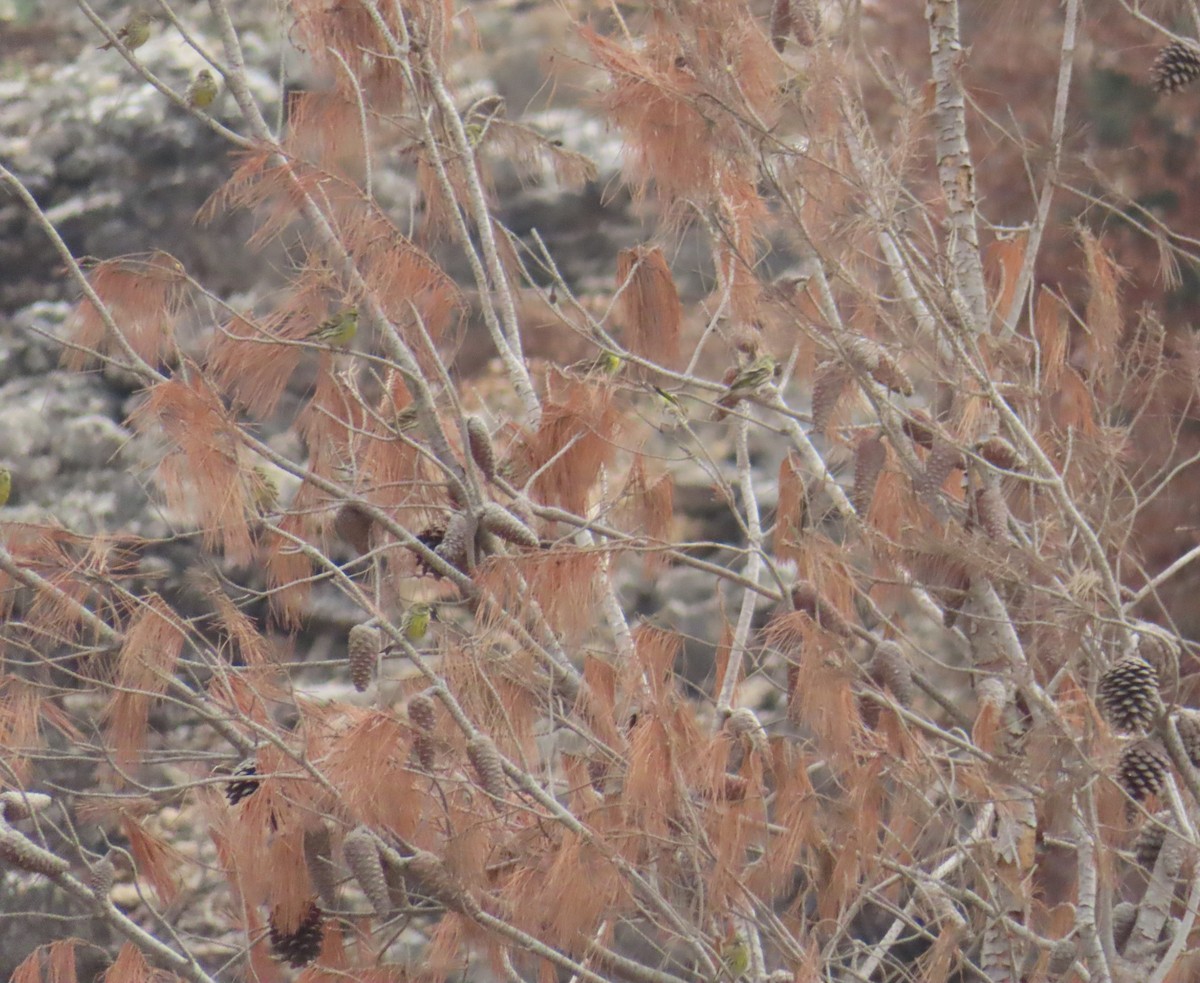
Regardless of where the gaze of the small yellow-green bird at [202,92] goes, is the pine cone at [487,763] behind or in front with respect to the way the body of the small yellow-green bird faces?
in front

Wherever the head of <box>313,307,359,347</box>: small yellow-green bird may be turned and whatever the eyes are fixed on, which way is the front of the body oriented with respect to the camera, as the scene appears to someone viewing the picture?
to the viewer's right
